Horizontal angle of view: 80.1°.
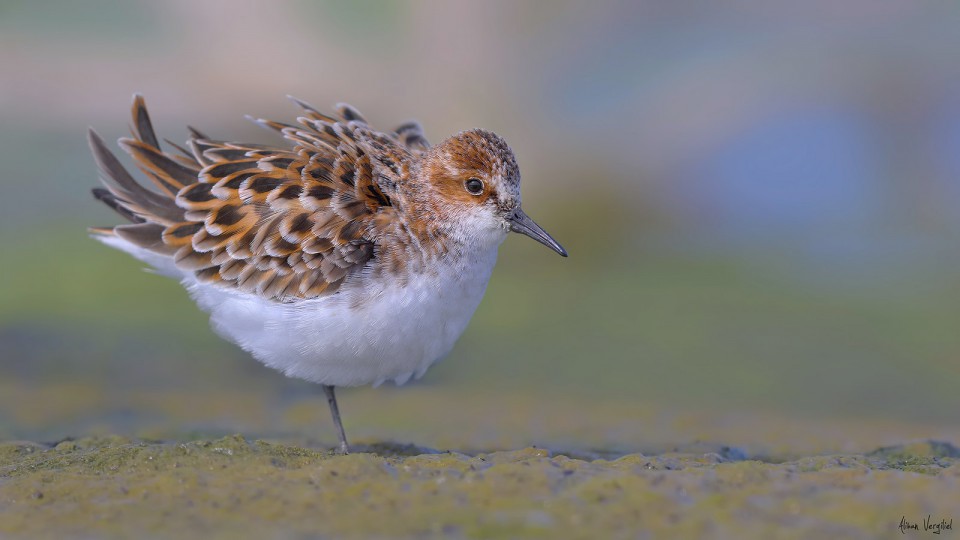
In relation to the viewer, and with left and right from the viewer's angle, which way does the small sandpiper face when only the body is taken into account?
facing to the right of the viewer
